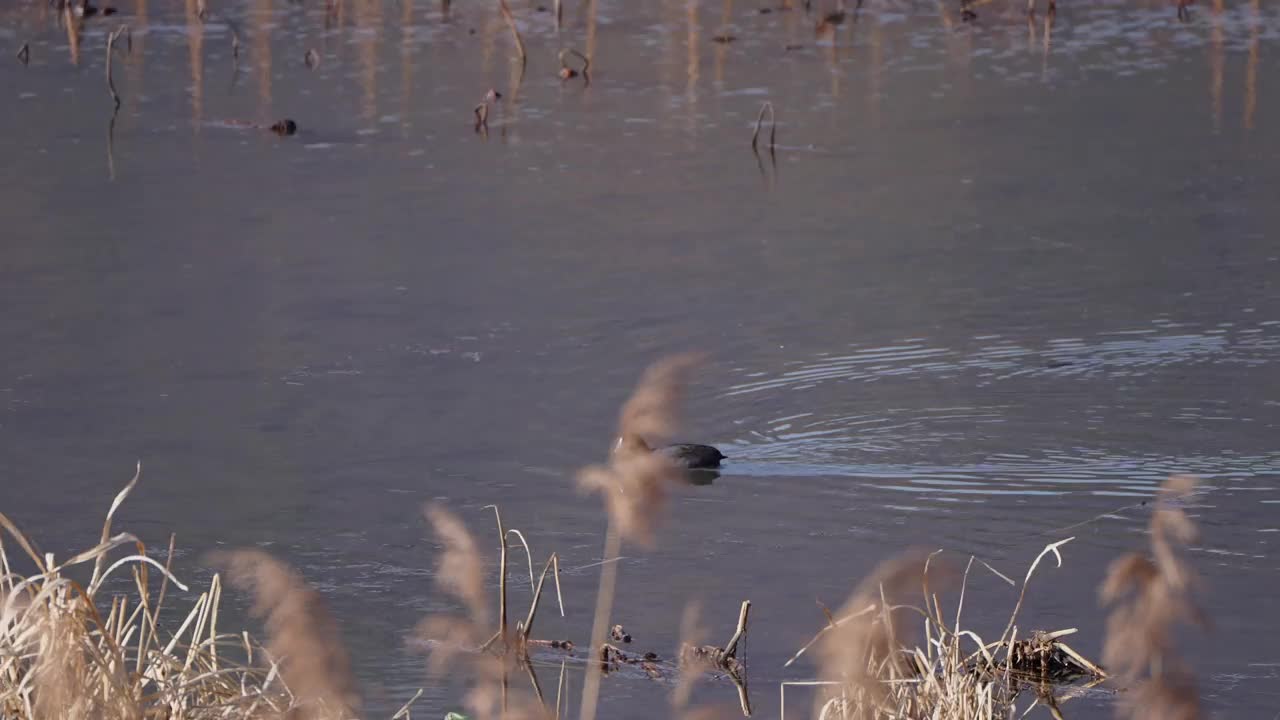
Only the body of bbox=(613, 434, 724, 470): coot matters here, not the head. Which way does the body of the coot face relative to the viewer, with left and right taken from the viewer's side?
facing to the left of the viewer

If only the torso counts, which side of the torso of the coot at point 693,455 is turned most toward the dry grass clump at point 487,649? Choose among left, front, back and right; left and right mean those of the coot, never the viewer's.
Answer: left

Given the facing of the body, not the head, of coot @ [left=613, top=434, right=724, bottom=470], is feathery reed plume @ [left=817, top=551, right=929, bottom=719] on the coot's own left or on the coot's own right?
on the coot's own left

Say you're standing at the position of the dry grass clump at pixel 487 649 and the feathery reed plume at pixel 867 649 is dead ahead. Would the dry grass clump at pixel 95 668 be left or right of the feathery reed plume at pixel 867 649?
right

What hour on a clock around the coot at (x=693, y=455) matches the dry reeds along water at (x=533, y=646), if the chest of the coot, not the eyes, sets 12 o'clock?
The dry reeds along water is roughly at 9 o'clock from the coot.

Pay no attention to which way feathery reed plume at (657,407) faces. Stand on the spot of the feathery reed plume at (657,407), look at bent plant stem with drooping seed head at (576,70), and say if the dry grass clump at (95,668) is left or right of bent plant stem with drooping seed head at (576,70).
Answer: left

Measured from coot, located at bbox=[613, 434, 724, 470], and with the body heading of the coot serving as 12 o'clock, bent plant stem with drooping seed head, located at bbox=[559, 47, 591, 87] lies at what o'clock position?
The bent plant stem with drooping seed head is roughly at 3 o'clock from the coot.

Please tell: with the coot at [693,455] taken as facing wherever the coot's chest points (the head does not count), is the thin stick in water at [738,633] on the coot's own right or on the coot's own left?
on the coot's own left

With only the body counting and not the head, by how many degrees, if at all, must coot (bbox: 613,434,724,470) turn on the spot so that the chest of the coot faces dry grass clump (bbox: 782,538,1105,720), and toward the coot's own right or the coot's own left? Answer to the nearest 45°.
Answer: approximately 90° to the coot's own left
